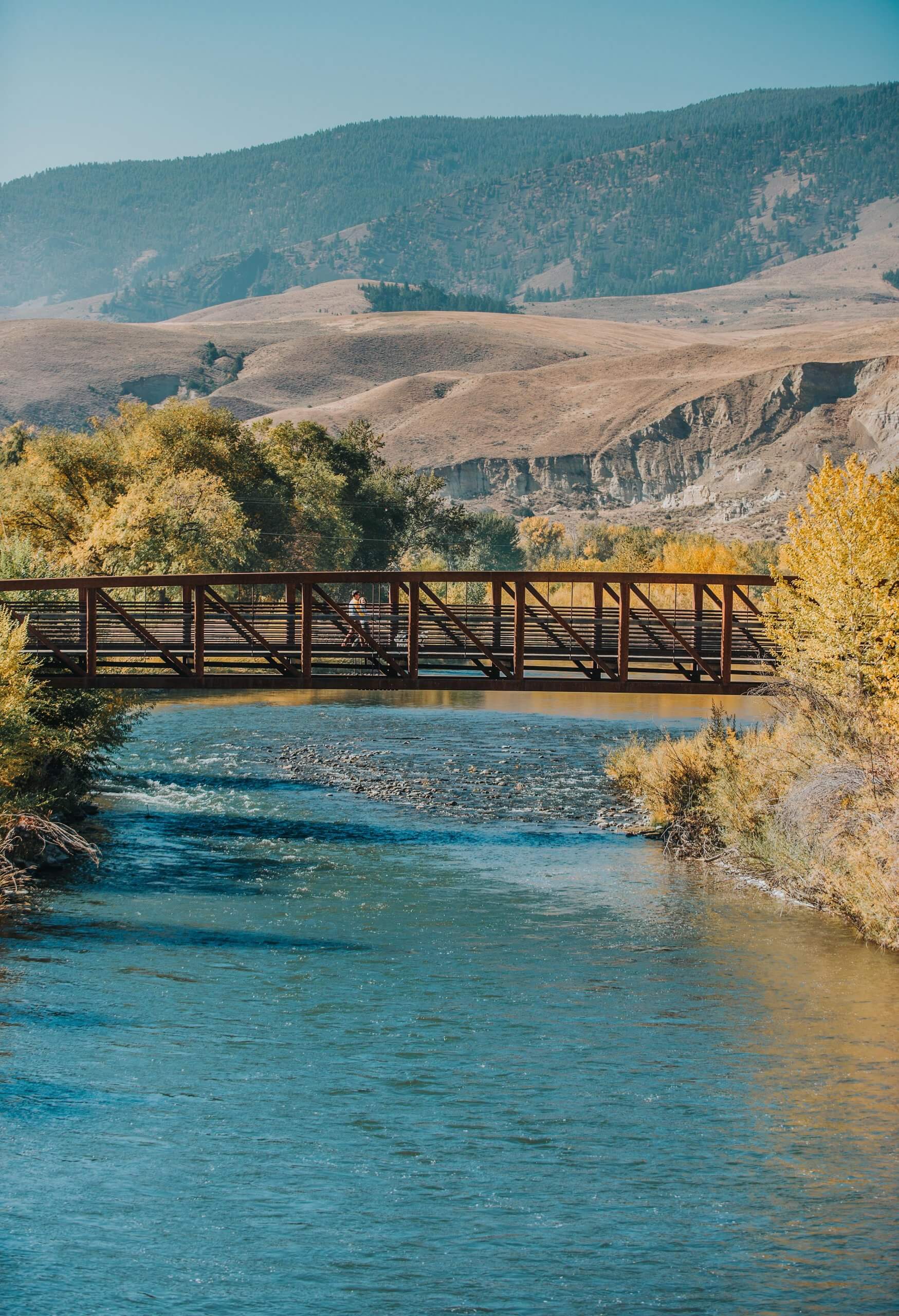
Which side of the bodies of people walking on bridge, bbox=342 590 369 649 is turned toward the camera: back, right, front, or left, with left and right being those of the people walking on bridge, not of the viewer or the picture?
right
